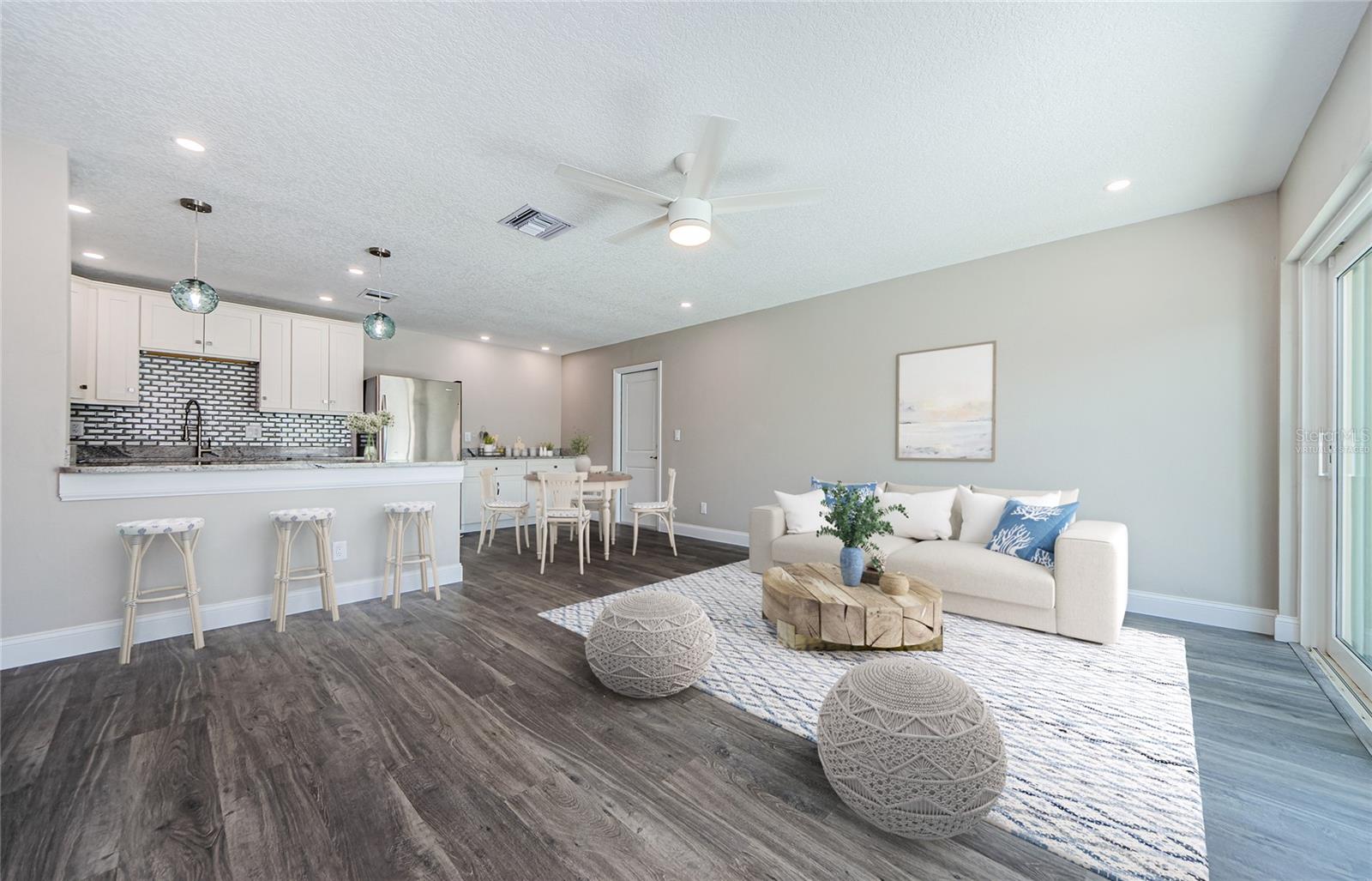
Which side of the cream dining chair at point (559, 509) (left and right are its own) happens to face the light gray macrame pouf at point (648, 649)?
back

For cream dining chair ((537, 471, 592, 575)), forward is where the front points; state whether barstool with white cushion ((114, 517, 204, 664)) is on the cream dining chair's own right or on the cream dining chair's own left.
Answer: on the cream dining chair's own left

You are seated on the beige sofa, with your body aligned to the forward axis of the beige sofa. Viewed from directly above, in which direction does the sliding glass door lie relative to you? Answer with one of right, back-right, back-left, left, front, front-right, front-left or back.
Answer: back-left

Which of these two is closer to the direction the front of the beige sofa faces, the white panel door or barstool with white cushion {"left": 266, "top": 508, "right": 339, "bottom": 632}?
the barstool with white cushion

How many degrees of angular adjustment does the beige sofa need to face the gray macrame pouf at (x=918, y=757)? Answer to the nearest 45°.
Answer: approximately 45° to its left

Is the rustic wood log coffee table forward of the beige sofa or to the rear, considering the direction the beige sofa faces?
forward

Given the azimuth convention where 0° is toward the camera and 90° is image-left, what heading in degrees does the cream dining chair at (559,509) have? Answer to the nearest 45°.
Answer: approximately 180°

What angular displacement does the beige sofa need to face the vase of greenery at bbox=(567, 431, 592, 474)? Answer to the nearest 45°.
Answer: approximately 45° to its right

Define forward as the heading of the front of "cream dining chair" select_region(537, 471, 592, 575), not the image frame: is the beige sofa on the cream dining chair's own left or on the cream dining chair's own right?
on the cream dining chair's own right

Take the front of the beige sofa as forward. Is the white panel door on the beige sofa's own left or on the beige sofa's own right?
on the beige sofa's own right

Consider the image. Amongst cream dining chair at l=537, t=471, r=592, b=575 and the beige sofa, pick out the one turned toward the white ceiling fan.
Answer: the beige sofa
